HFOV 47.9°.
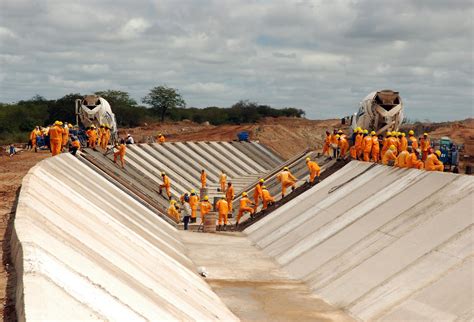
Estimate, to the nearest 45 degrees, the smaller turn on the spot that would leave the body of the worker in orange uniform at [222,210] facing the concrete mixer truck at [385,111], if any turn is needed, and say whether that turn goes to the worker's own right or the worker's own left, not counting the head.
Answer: approximately 90° to the worker's own right

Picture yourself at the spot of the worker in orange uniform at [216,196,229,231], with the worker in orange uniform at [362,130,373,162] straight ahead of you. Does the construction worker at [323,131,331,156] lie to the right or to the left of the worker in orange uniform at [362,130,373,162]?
left

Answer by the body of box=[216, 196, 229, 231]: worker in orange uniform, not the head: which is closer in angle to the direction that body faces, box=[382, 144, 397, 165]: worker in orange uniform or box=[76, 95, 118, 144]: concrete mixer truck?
the concrete mixer truck

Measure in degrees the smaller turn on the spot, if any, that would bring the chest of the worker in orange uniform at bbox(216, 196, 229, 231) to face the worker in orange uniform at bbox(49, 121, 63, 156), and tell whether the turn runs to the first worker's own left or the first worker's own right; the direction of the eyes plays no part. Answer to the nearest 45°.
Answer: approximately 90° to the first worker's own left

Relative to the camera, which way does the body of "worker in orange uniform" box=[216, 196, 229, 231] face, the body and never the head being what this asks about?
away from the camera

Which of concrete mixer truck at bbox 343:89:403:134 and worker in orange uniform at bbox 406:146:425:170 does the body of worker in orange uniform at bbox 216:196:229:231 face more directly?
the concrete mixer truck

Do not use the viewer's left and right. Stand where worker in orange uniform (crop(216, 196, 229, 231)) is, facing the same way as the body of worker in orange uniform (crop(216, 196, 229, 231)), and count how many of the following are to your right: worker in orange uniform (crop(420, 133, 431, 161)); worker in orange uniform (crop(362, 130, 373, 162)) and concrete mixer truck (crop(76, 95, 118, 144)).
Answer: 2

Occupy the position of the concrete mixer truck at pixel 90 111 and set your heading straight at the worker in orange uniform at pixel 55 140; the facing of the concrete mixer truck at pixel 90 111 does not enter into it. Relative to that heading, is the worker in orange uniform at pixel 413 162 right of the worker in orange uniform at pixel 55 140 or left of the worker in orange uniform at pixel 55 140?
left

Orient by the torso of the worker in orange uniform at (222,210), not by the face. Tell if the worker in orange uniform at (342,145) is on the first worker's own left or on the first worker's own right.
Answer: on the first worker's own right

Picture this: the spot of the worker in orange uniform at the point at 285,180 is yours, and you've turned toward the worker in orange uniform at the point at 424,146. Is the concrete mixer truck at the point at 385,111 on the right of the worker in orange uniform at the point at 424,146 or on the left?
left

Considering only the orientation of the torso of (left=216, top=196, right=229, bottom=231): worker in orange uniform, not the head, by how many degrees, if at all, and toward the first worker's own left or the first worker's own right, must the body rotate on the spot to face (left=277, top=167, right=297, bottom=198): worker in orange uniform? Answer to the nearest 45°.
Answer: approximately 45° to the first worker's own right
